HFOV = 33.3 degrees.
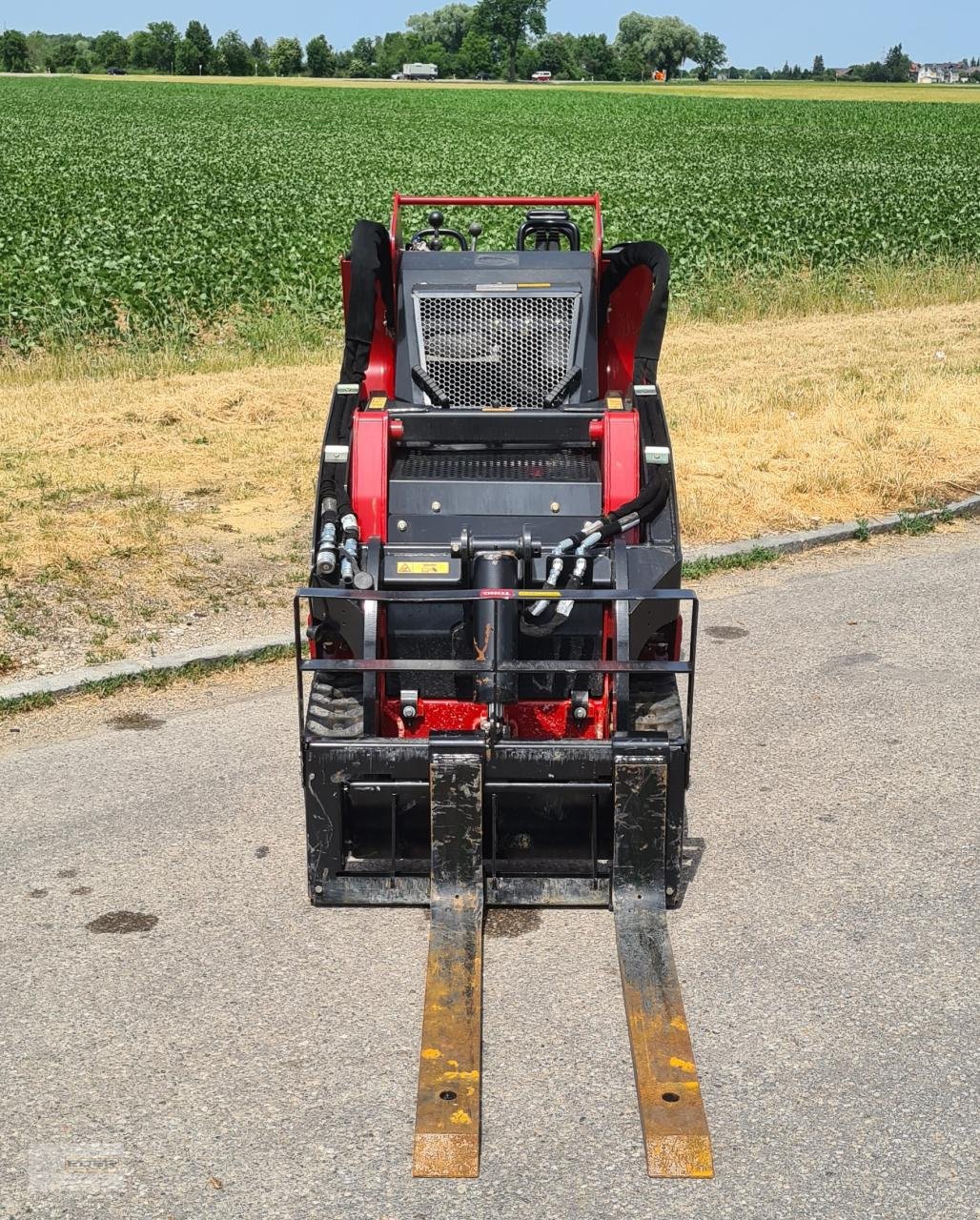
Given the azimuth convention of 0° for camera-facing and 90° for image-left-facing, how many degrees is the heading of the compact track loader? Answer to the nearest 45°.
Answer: approximately 0°
